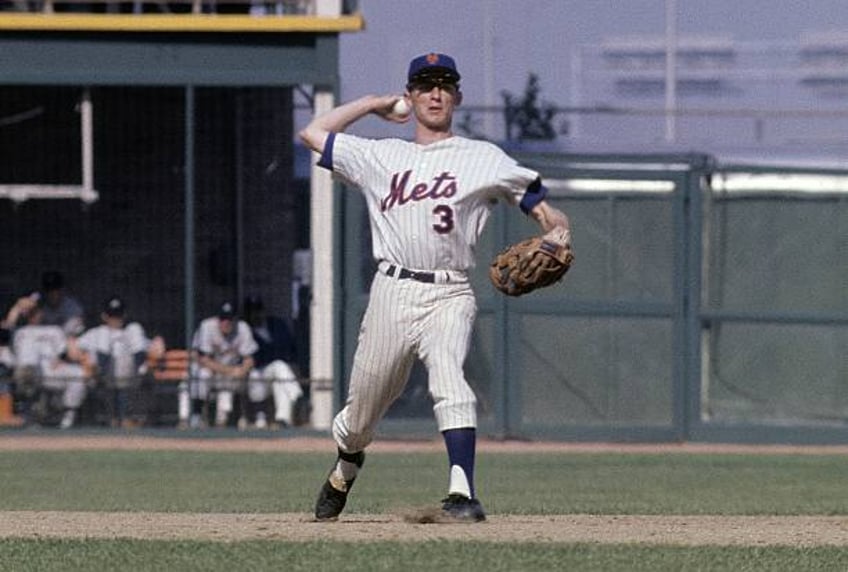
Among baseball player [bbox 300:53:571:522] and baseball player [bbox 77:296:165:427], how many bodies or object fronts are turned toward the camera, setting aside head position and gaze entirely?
2

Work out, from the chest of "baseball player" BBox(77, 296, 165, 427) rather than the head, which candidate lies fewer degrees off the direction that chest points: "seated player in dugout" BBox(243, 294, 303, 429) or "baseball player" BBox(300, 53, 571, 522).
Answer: the baseball player

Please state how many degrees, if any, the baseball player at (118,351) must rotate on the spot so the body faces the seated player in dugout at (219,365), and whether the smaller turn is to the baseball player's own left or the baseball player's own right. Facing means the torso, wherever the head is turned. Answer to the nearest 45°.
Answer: approximately 90° to the baseball player's own left

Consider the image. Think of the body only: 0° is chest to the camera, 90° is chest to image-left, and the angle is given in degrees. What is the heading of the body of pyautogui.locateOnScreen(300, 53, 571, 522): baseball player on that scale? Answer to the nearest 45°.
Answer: approximately 0°
